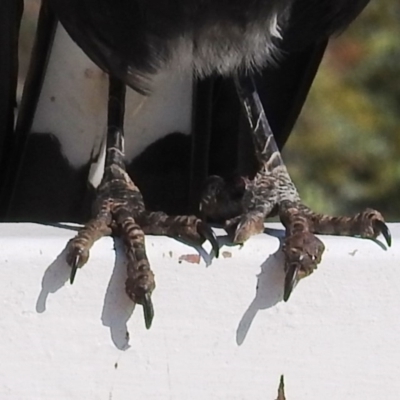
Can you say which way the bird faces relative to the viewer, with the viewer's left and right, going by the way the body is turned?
facing the viewer
